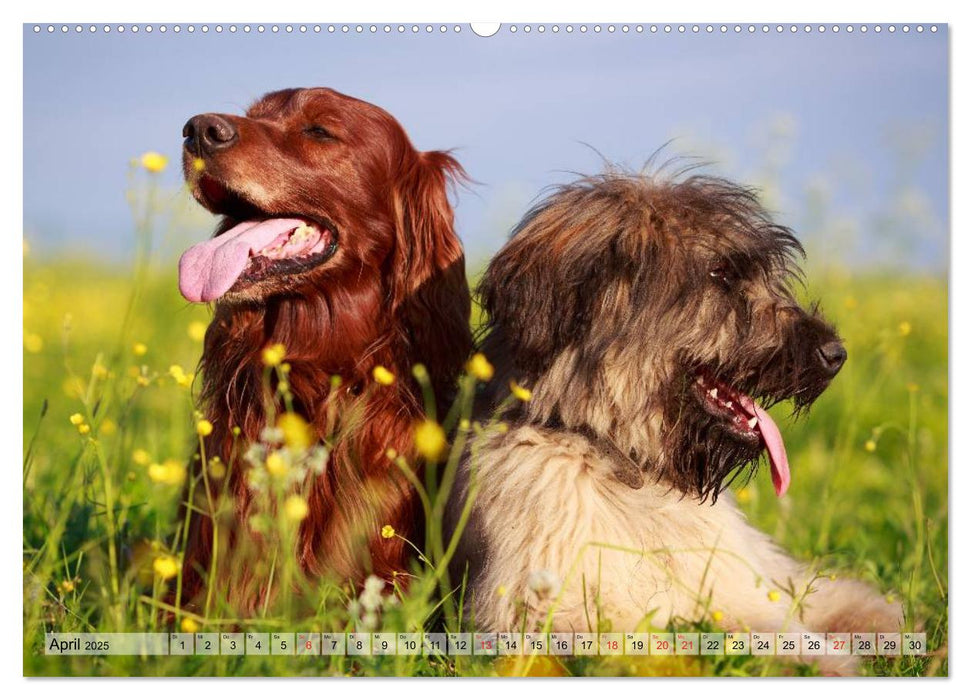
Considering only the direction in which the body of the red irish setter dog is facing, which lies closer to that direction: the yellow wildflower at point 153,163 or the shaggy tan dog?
the yellow wildflower

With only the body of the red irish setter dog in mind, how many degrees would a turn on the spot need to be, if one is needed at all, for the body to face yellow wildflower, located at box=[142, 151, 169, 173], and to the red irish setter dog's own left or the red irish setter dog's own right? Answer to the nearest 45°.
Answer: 0° — it already faces it

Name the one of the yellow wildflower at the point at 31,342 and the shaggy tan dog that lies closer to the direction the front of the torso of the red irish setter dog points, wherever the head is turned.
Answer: the yellow wildflower

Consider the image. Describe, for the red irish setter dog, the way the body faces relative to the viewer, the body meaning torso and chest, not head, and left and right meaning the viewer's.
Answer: facing the viewer and to the left of the viewer

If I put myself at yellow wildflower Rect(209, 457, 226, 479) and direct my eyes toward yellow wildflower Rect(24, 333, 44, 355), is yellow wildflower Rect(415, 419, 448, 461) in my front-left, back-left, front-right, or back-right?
back-right

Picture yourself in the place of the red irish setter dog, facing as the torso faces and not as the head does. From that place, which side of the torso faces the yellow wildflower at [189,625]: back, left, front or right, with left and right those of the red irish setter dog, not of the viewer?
front

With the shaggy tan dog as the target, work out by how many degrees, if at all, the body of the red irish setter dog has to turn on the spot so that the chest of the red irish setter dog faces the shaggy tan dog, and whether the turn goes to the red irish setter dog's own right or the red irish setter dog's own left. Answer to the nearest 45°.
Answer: approximately 90° to the red irish setter dog's own left
